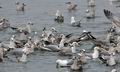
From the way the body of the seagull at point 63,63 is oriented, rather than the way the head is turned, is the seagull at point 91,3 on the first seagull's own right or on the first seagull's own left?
on the first seagull's own right

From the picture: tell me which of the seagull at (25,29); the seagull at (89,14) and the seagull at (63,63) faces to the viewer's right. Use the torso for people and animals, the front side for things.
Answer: the seagull at (25,29)

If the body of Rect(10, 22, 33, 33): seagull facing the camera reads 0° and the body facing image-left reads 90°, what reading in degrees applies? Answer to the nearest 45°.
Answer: approximately 270°

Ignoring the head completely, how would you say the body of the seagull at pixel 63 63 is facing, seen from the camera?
to the viewer's left

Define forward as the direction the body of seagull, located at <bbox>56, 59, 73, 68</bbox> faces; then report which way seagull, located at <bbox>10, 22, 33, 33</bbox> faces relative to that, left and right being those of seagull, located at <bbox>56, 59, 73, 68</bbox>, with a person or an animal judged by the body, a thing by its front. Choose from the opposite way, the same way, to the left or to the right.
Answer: the opposite way

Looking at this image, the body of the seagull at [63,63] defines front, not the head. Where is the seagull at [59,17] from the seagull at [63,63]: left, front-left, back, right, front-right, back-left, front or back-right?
right

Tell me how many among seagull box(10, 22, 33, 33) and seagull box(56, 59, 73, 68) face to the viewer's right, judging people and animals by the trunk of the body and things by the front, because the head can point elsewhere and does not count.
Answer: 1
